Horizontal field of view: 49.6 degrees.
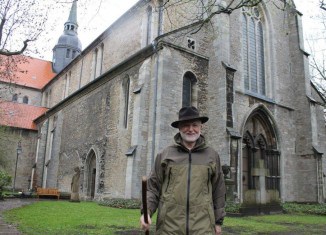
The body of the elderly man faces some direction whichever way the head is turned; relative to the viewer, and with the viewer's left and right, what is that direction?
facing the viewer

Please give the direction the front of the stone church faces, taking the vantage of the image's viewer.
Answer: facing the viewer and to the right of the viewer

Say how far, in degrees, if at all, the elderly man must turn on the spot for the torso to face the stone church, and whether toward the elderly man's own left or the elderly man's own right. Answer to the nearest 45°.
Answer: approximately 180°

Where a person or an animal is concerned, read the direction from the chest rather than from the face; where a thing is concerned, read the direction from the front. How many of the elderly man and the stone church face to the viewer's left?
0

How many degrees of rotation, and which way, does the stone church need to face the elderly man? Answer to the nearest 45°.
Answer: approximately 45° to its right

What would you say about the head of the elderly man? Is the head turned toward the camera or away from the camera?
toward the camera
